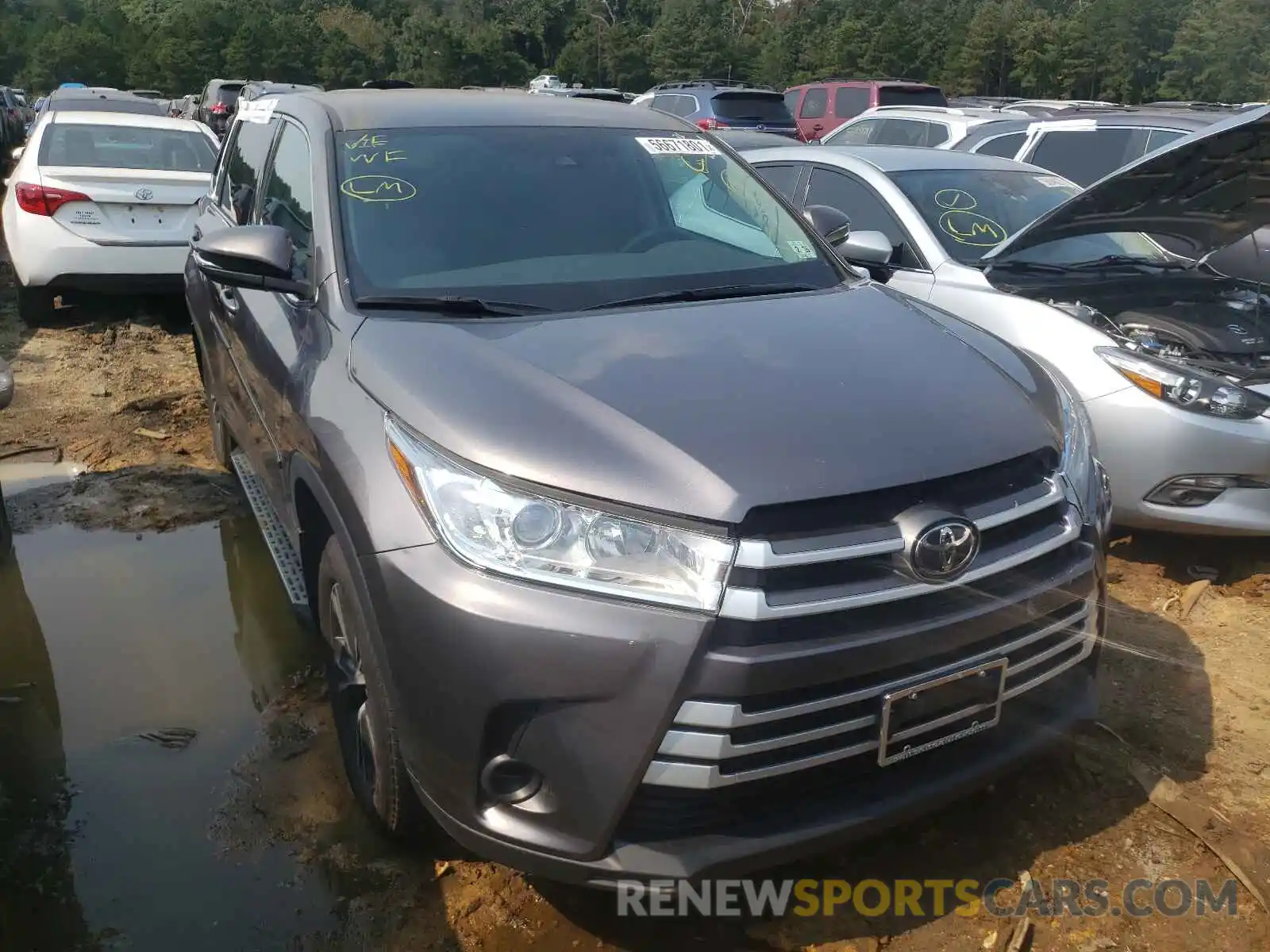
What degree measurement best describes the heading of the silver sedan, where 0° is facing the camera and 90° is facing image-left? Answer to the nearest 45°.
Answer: approximately 315°

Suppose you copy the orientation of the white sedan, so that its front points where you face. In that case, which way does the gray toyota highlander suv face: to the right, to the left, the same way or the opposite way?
the opposite way

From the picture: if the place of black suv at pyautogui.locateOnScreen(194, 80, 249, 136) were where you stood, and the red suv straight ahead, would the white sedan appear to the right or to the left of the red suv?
right

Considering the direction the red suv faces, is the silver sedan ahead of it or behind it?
behind

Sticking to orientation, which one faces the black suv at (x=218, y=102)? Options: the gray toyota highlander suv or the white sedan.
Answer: the white sedan

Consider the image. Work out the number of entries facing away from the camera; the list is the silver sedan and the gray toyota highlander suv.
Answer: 0

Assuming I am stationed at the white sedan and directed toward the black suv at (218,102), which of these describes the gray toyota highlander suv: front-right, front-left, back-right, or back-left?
back-right

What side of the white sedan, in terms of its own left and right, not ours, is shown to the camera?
back

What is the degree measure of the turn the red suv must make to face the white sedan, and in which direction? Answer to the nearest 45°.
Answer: approximately 135° to its left

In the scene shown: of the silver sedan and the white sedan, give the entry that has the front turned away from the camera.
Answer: the white sedan

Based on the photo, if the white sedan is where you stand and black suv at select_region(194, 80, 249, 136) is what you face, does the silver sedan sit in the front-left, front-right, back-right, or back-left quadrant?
back-right

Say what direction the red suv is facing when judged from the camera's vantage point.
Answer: facing away from the viewer and to the left of the viewer

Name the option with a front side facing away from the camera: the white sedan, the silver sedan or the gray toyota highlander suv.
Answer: the white sedan

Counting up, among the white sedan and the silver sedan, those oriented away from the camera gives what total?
1

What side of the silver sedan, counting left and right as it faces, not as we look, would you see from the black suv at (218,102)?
back

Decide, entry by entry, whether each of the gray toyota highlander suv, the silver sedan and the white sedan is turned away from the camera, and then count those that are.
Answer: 1
